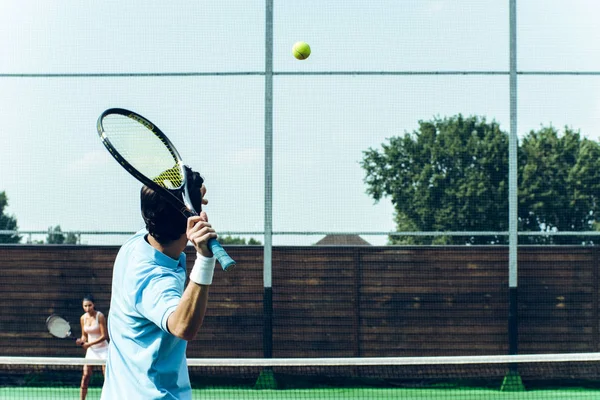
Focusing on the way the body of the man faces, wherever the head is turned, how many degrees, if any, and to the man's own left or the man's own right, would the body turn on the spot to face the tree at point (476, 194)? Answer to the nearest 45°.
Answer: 0° — they already face it

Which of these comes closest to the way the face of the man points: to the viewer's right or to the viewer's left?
to the viewer's right

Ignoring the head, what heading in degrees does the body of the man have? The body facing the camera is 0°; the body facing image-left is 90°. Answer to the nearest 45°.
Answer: approximately 225°

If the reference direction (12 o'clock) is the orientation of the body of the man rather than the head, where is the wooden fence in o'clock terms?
The wooden fence is roughly at 11 o'clock from the man.

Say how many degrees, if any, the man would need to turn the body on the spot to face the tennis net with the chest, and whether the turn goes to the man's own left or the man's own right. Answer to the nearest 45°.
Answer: approximately 45° to the man's own left
